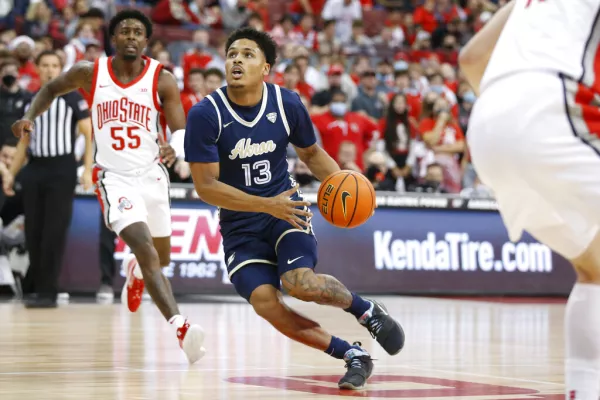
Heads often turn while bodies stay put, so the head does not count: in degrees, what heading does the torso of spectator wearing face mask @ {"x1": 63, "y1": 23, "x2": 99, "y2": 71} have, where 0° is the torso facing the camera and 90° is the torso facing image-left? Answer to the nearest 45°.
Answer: approximately 315°

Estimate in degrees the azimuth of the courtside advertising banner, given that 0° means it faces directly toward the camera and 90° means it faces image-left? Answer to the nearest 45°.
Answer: approximately 0°

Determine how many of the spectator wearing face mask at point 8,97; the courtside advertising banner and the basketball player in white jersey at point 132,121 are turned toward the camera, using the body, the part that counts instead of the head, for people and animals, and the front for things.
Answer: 3

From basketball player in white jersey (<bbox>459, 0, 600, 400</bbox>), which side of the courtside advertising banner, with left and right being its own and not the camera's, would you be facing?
front

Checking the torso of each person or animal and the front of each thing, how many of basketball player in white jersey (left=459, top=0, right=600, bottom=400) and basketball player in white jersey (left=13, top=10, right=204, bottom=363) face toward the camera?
1

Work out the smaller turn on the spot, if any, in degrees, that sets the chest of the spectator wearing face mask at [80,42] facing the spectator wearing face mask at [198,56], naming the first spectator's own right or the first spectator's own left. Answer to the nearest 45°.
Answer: approximately 45° to the first spectator's own left

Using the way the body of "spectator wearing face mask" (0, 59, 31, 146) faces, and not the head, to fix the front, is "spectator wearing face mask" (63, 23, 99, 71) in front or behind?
behind

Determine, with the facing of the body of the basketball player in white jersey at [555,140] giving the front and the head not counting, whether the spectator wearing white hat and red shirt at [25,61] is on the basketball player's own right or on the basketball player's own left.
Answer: on the basketball player's own left

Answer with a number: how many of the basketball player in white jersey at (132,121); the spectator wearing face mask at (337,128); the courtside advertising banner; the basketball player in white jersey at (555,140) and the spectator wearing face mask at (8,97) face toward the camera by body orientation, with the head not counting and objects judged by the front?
4
